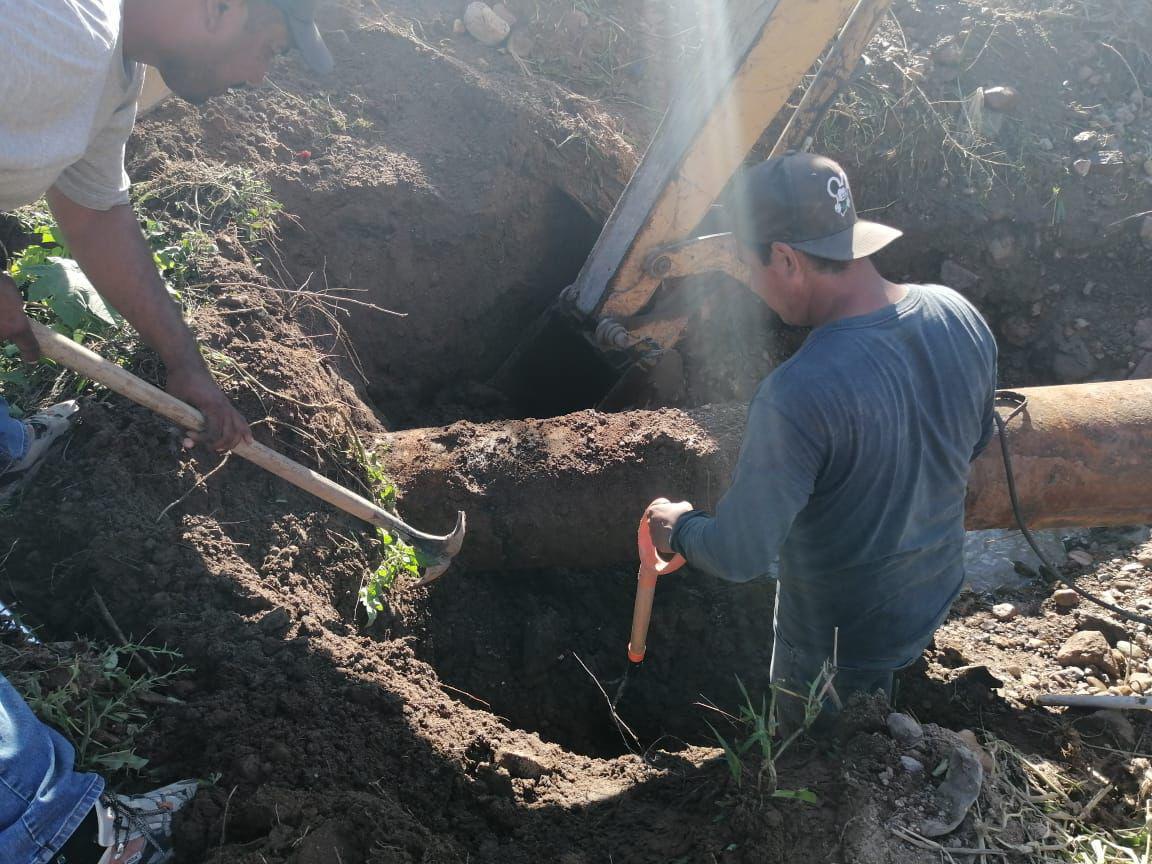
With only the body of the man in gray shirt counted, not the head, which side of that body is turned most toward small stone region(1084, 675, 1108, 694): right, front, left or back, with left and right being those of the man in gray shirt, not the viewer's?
right

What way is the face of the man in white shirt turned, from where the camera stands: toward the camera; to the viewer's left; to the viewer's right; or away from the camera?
to the viewer's right

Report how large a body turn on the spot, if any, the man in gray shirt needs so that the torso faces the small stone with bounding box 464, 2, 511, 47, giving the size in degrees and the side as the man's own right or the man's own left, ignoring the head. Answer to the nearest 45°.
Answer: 0° — they already face it

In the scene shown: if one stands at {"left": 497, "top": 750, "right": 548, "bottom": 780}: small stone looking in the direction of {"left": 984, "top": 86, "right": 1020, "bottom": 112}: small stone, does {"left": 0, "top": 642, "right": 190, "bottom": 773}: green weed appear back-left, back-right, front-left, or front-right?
back-left

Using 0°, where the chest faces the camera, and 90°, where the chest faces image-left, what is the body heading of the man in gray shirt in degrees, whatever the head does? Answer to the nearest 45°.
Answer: approximately 135°

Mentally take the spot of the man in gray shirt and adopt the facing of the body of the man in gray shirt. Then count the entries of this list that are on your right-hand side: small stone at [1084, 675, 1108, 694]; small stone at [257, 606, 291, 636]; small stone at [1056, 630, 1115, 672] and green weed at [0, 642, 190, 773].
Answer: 2

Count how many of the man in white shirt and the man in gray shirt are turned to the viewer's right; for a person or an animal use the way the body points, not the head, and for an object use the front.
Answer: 1

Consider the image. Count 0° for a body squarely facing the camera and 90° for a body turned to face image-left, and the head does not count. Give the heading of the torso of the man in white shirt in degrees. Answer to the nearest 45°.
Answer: approximately 270°

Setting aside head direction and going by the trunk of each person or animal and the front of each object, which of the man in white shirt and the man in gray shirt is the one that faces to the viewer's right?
the man in white shirt

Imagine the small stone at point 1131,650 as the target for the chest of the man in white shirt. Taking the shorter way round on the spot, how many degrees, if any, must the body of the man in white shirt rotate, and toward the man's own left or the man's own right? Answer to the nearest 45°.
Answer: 0° — they already face it
